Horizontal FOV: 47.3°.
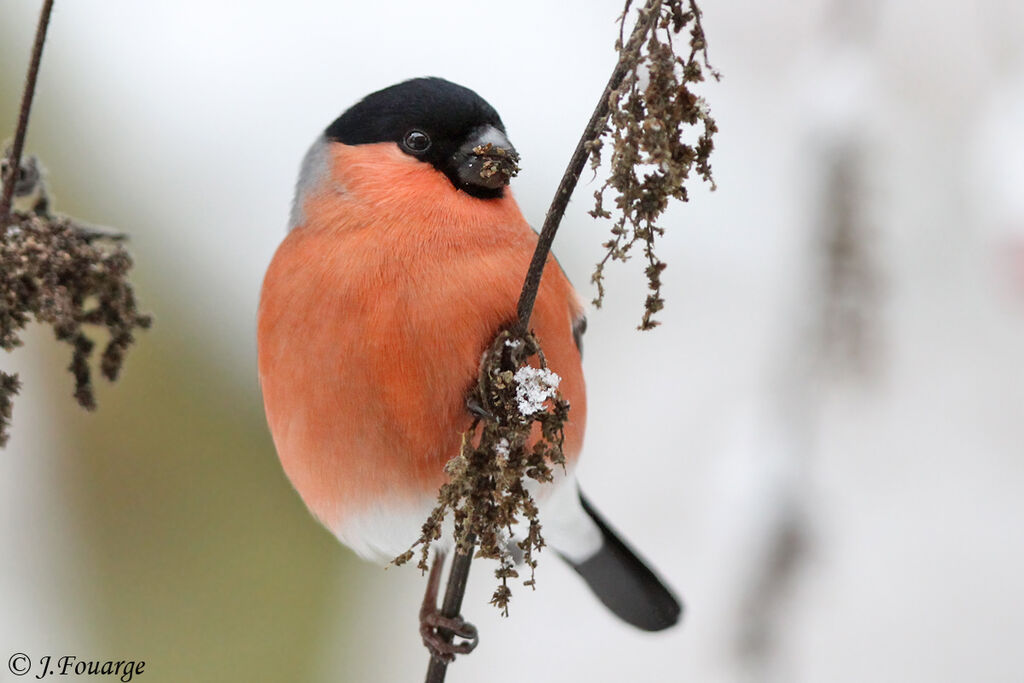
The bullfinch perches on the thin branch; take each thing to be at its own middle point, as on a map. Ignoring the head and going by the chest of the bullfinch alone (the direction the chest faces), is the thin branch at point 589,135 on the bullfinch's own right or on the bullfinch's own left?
on the bullfinch's own left

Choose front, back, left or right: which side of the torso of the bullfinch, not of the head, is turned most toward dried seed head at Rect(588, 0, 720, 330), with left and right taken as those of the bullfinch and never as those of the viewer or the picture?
left

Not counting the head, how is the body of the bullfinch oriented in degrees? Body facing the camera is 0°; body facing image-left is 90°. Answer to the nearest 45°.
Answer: approximately 45°
